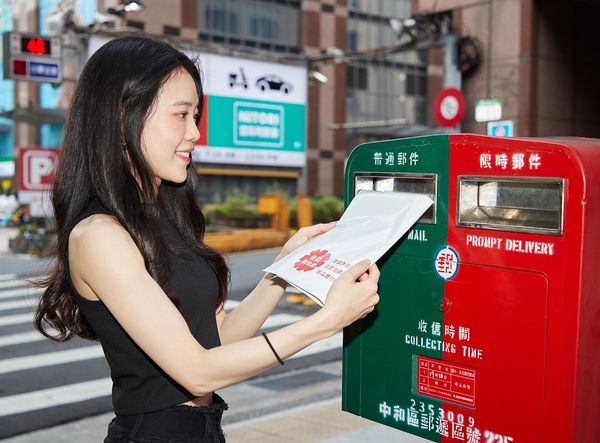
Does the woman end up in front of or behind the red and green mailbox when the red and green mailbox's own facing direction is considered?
in front

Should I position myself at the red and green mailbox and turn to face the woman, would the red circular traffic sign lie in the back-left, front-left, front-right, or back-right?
back-right

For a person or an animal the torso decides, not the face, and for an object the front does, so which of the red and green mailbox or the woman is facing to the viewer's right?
the woman

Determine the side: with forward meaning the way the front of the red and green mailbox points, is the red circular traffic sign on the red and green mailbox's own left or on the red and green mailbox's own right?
on the red and green mailbox's own right

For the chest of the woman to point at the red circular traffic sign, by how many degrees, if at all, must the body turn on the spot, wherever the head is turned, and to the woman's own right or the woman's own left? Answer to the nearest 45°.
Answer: approximately 45° to the woman's own left

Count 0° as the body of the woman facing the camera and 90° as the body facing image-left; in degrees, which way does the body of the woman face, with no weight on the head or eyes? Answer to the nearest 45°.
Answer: approximately 270°

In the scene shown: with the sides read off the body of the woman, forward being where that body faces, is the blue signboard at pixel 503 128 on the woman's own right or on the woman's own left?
on the woman's own left

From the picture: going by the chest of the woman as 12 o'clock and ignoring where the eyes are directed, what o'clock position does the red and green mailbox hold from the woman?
The red and green mailbox is roughly at 12 o'clock from the woman.

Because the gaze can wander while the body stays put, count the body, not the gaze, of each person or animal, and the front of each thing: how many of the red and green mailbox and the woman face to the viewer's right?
1

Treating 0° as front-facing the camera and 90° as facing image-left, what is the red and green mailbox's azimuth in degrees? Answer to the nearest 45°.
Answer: approximately 45°

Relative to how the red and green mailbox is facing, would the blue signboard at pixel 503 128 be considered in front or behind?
behind

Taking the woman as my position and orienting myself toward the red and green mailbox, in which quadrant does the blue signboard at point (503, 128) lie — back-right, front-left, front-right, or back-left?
front-left

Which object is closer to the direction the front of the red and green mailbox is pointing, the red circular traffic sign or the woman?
the woman
